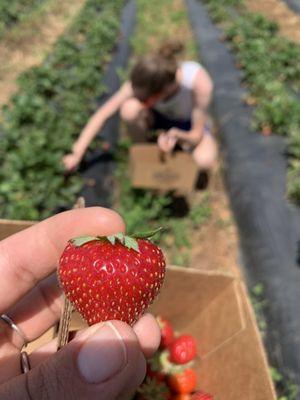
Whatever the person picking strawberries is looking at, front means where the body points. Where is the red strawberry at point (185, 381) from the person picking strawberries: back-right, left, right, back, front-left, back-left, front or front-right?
front

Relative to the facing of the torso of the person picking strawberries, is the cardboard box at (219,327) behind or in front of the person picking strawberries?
in front

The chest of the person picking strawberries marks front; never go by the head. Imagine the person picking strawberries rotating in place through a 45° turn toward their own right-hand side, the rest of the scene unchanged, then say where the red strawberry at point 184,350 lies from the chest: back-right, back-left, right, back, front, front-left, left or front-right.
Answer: front-left

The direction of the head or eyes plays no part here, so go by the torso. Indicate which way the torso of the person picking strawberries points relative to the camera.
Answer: toward the camera

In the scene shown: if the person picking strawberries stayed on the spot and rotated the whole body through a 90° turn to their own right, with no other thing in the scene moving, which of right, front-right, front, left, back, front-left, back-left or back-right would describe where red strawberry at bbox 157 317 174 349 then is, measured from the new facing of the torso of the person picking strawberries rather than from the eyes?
left
